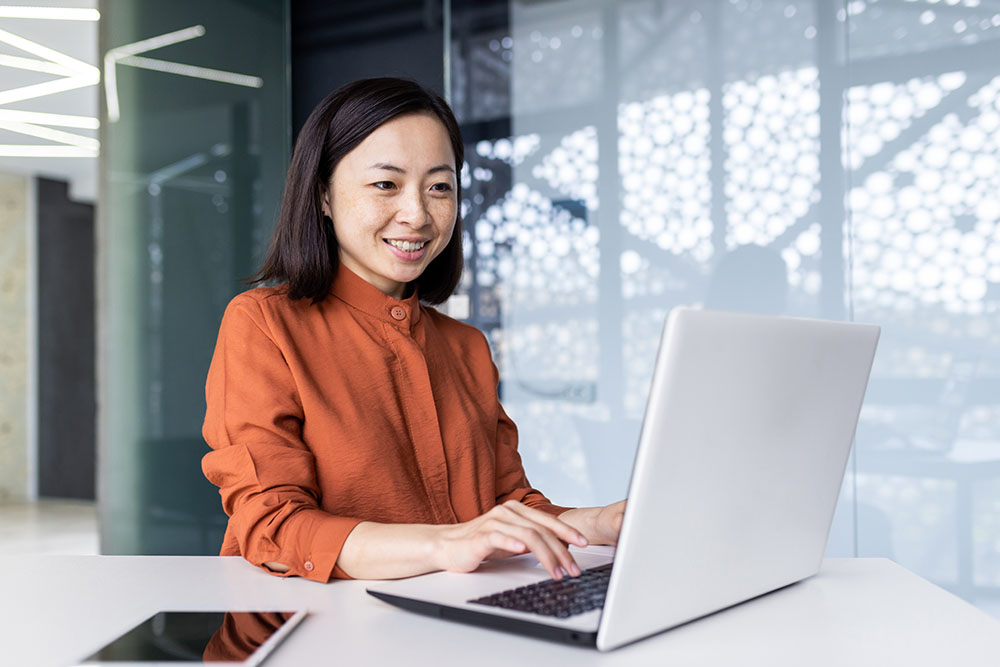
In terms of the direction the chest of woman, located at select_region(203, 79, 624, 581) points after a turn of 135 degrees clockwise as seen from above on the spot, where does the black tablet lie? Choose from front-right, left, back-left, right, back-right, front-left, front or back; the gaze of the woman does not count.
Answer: left

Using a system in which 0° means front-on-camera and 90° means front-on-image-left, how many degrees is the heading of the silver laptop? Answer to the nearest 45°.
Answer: approximately 135°

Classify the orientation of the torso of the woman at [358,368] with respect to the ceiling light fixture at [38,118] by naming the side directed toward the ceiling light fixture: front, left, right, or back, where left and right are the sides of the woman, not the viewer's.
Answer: back

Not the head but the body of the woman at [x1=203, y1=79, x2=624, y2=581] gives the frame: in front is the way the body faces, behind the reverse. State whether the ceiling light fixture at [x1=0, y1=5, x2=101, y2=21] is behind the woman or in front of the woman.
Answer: behind

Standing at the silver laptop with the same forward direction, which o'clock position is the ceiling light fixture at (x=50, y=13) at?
The ceiling light fixture is roughly at 12 o'clock from the silver laptop.

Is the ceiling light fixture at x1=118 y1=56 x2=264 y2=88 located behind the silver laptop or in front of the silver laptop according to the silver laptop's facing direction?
in front

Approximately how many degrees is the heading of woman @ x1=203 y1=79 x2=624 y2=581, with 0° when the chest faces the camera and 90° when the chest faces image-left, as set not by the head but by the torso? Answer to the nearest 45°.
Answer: approximately 315°

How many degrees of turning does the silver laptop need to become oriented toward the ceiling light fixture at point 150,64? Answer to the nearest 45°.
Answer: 0° — it already faces it

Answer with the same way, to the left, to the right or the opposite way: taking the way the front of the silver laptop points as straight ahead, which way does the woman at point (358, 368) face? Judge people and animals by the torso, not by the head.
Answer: the opposite way

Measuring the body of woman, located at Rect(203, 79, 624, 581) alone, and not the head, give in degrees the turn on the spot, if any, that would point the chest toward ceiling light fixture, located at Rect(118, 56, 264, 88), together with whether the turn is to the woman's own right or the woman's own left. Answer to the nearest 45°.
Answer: approximately 135° to the woman's own left

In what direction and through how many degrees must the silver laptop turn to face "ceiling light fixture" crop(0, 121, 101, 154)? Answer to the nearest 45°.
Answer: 0° — it already faces it

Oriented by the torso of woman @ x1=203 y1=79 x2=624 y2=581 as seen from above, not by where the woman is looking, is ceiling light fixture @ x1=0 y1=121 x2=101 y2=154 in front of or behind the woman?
behind

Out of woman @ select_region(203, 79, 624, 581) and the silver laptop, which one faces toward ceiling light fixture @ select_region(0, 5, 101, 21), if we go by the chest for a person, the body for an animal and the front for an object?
the silver laptop

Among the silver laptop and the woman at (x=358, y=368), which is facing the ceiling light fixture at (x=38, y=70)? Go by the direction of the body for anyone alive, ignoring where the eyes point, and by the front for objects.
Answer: the silver laptop

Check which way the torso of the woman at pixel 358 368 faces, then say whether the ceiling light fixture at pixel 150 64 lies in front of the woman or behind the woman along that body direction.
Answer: behind

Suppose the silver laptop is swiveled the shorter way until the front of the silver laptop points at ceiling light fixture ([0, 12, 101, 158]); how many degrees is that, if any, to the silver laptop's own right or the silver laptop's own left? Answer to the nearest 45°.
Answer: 0° — it already faces it

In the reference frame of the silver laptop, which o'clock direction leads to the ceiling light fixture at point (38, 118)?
The ceiling light fixture is roughly at 12 o'clock from the silver laptop.

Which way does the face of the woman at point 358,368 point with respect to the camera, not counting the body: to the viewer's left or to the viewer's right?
to the viewer's right
